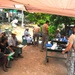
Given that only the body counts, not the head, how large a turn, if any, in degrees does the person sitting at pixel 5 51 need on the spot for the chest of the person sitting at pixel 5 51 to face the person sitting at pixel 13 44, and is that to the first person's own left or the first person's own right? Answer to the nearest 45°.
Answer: approximately 90° to the first person's own left

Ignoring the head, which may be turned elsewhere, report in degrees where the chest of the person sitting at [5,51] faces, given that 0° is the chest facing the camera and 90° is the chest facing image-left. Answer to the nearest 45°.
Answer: approximately 315°
